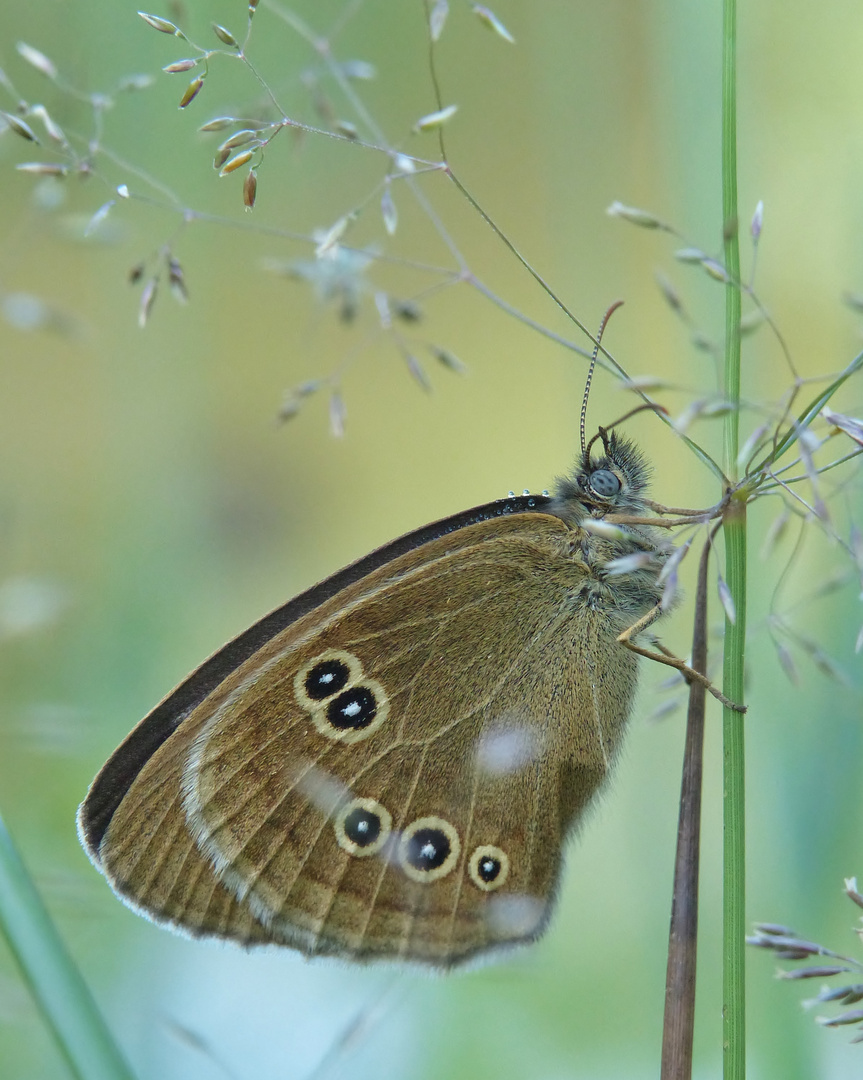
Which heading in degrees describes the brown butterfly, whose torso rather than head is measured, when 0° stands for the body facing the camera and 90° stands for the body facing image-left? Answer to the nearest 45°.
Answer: approximately 270°

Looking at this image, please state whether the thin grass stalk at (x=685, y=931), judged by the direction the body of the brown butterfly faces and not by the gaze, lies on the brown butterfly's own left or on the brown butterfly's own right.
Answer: on the brown butterfly's own right

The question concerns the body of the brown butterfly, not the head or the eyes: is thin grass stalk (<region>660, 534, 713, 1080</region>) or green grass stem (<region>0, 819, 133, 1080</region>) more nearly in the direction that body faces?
the thin grass stalk

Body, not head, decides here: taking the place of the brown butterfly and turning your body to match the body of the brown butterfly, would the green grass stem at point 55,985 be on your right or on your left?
on your right
